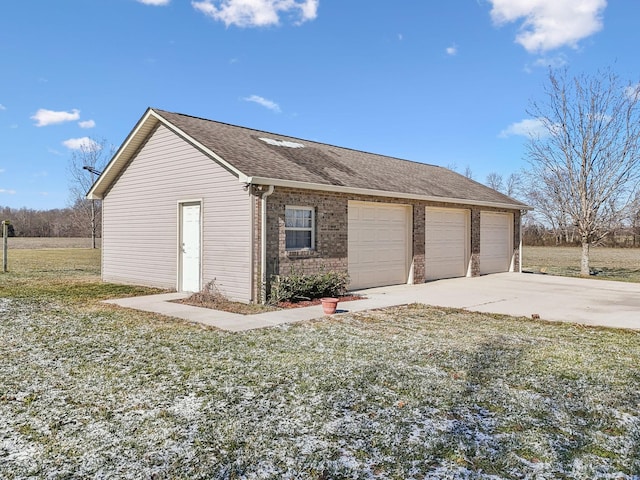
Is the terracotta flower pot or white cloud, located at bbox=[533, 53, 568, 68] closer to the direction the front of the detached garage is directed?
the terracotta flower pot

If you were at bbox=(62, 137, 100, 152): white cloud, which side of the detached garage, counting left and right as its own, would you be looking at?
back

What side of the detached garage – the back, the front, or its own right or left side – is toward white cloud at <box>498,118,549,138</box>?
left

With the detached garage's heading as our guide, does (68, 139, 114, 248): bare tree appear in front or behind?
behind

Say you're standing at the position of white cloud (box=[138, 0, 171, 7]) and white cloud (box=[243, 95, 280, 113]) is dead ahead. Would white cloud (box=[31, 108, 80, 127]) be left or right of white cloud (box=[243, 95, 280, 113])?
left

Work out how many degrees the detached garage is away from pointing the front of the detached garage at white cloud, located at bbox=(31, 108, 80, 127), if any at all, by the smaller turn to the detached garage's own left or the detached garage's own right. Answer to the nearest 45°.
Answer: approximately 180°

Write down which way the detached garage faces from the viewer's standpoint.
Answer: facing the viewer and to the right of the viewer
